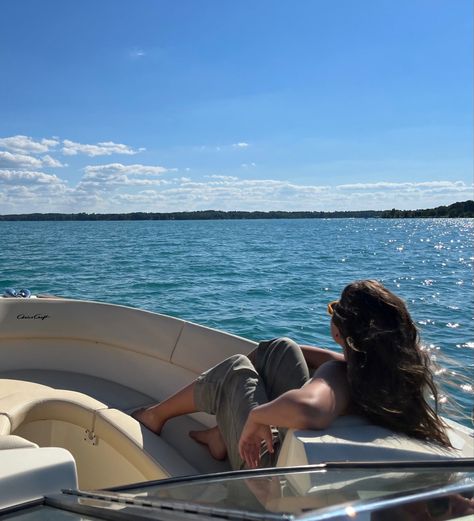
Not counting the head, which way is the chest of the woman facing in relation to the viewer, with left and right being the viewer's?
facing away from the viewer and to the left of the viewer

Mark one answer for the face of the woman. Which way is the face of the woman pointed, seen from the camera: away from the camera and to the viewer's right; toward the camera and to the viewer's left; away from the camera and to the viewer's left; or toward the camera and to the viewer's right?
away from the camera and to the viewer's left
